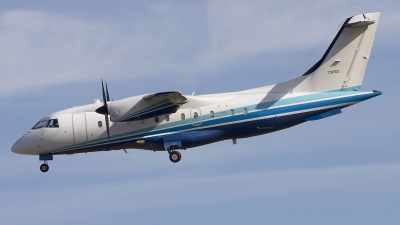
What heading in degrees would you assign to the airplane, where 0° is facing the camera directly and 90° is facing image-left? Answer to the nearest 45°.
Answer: approximately 90°
